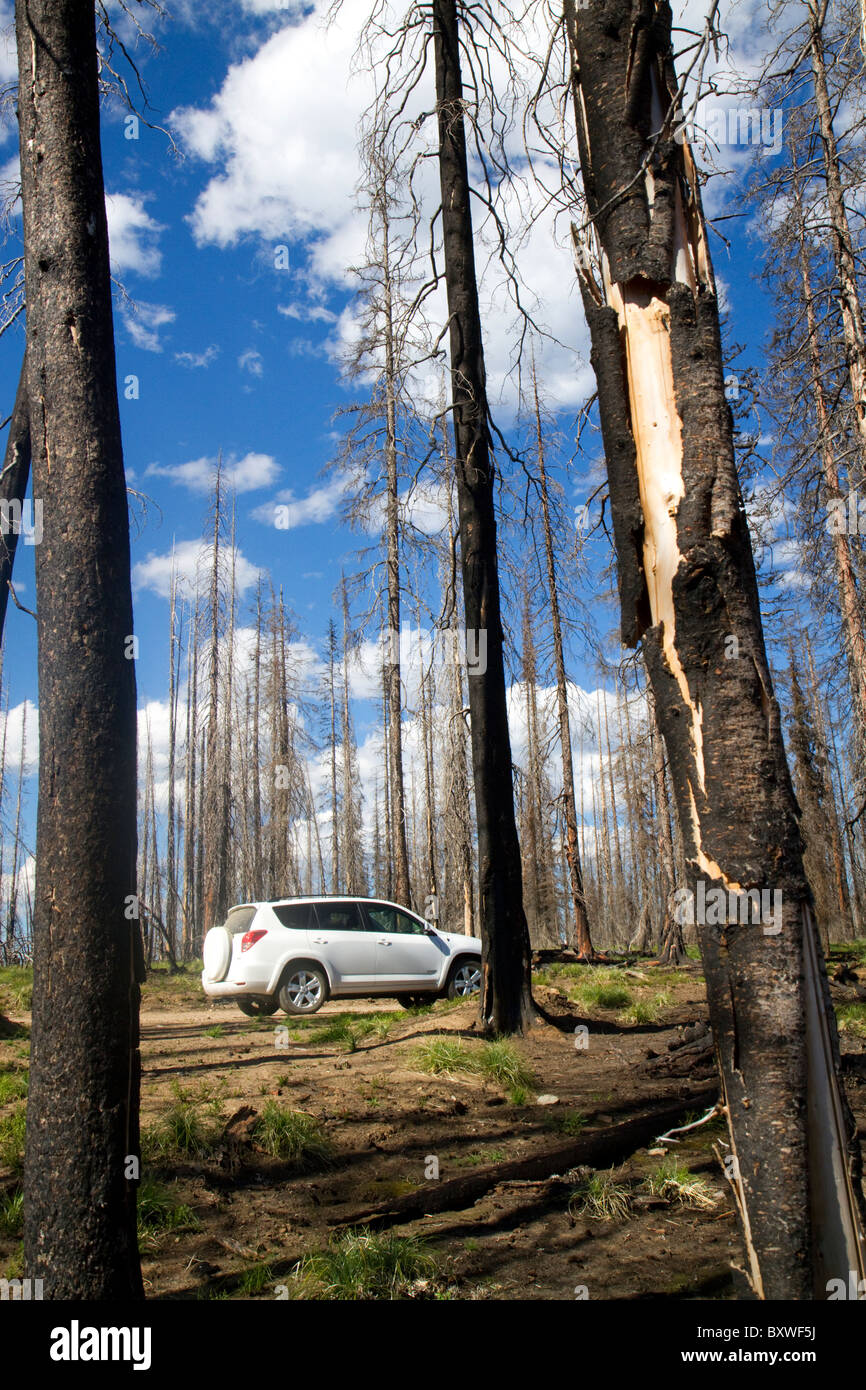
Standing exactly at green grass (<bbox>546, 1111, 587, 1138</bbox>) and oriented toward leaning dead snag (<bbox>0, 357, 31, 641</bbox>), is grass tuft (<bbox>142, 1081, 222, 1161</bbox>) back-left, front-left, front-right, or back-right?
front-left

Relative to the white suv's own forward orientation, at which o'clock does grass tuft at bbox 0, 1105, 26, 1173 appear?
The grass tuft is roughly at 5 o'clock from the white suv.

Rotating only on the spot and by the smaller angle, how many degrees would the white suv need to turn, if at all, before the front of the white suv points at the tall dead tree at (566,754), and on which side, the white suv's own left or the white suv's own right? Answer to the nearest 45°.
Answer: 0° — it already faces it

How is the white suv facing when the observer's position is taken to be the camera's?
facing away from the viewer and to the right of the viewer

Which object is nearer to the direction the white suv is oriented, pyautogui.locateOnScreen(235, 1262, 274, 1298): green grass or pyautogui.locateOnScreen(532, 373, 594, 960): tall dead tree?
the tall dead tree

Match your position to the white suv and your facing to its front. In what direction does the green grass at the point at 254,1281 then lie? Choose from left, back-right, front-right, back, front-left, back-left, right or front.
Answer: back-right

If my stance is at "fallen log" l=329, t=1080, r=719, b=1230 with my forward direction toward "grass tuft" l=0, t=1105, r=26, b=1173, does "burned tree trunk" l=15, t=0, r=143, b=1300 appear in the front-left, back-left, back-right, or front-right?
front-left

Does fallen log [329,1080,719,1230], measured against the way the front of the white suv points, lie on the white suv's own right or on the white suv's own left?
on the white suv's own right

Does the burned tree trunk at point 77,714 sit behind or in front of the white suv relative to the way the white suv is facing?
behind

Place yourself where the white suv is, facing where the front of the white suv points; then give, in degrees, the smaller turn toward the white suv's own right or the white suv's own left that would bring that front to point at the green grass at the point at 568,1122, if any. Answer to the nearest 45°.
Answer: approximately 135° to the white suv's own right

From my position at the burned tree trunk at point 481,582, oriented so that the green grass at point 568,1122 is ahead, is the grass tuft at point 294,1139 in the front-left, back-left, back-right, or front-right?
front-right

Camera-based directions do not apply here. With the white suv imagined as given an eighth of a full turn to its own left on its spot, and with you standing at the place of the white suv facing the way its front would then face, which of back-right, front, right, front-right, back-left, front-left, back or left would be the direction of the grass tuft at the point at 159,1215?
back

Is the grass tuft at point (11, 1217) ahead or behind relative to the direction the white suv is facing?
behind

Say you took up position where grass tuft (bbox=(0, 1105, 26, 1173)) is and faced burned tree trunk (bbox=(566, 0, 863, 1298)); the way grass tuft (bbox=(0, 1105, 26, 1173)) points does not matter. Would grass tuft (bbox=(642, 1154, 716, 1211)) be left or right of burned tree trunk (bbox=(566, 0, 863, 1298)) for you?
left

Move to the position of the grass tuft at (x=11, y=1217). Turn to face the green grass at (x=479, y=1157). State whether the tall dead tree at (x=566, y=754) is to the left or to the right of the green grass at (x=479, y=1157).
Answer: left
